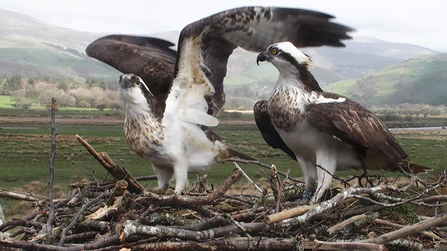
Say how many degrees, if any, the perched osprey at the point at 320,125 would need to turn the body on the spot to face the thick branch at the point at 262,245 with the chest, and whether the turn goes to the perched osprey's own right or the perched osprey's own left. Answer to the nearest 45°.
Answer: approximately 45° to the perched osprey's own left

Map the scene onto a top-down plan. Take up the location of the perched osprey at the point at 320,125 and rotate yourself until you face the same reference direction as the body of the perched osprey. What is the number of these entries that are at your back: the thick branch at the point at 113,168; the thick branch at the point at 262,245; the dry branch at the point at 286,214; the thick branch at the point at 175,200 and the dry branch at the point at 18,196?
0

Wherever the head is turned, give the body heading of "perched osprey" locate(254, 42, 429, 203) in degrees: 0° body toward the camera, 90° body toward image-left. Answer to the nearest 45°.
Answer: approximately 45°

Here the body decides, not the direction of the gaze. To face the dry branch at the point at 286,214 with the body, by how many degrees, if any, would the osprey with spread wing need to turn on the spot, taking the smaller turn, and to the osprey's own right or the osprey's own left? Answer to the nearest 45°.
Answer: approximately 90° to the osprey's own left

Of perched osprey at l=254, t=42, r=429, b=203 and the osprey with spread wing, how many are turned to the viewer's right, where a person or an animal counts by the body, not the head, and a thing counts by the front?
0

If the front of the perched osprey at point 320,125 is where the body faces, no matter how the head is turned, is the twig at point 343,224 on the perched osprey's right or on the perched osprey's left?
on the perched osprey's left

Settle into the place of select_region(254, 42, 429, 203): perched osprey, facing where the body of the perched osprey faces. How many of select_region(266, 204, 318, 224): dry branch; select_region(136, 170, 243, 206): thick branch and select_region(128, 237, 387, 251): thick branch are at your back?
0

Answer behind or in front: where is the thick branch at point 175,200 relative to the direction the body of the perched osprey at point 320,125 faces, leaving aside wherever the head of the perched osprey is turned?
in front

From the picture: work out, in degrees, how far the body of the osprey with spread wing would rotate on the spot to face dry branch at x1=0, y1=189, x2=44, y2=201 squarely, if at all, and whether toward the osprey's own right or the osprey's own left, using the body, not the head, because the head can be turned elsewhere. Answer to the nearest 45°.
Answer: approximately 45° to the osprey's own right

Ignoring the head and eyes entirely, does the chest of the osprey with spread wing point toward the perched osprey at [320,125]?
no

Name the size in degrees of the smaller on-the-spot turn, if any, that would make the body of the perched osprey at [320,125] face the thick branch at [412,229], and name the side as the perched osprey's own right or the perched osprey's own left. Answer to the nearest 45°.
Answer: approximately 90° to the perched osprey's own left

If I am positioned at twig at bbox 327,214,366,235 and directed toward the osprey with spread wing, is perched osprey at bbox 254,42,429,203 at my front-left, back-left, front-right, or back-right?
front-right

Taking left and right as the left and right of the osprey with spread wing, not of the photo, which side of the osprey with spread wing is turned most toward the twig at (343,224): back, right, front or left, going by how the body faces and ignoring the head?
left

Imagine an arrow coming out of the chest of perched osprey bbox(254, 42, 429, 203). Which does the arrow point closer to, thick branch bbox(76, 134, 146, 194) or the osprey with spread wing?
the thick branch

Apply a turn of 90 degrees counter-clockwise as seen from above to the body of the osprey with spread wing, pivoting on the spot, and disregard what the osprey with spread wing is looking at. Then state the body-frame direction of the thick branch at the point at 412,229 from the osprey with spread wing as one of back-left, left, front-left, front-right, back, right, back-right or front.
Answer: front

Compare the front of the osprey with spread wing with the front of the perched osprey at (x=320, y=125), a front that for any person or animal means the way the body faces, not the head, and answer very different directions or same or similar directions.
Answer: same or similar directions
